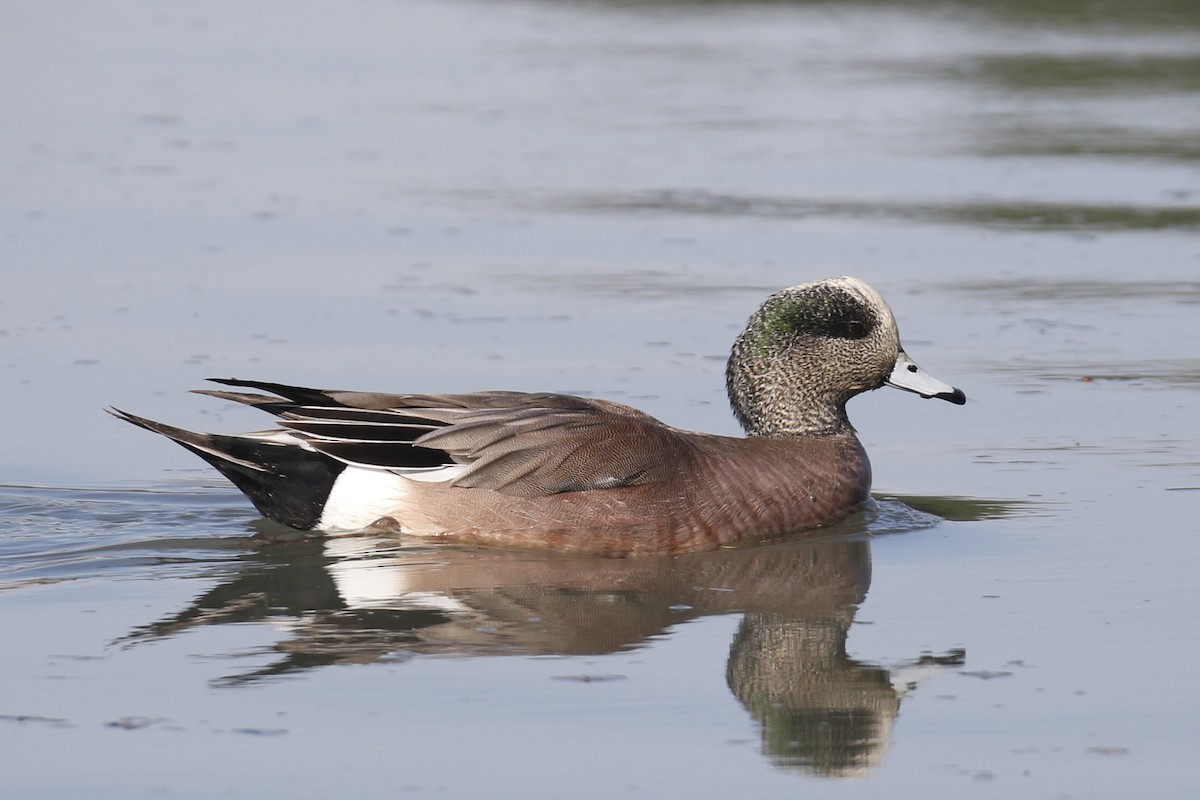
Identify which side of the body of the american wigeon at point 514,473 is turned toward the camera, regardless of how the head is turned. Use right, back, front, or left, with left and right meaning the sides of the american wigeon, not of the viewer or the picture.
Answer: right
